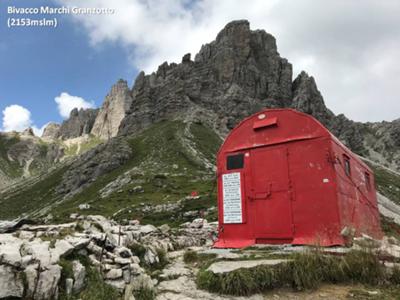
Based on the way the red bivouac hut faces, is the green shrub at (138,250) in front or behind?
in front

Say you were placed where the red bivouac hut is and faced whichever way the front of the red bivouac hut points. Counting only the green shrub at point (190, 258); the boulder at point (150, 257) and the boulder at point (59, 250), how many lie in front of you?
3

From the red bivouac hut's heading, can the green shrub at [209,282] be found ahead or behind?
ahead

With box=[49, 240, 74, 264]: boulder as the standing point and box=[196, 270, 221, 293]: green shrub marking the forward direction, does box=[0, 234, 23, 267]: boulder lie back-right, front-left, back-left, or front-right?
back-right

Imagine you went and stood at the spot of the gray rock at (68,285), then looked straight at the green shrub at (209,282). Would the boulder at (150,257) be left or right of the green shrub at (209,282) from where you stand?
left

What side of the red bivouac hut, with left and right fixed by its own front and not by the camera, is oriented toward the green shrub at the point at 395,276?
front

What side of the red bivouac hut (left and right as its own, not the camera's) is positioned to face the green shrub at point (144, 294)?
front

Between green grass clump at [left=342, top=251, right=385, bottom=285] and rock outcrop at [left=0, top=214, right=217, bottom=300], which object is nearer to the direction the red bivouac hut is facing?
the rock outcrop

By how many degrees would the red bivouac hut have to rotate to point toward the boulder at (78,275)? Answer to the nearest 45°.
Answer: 0° — it already faces it

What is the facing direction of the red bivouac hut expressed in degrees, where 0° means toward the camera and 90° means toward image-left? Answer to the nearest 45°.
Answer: approximately 45°
